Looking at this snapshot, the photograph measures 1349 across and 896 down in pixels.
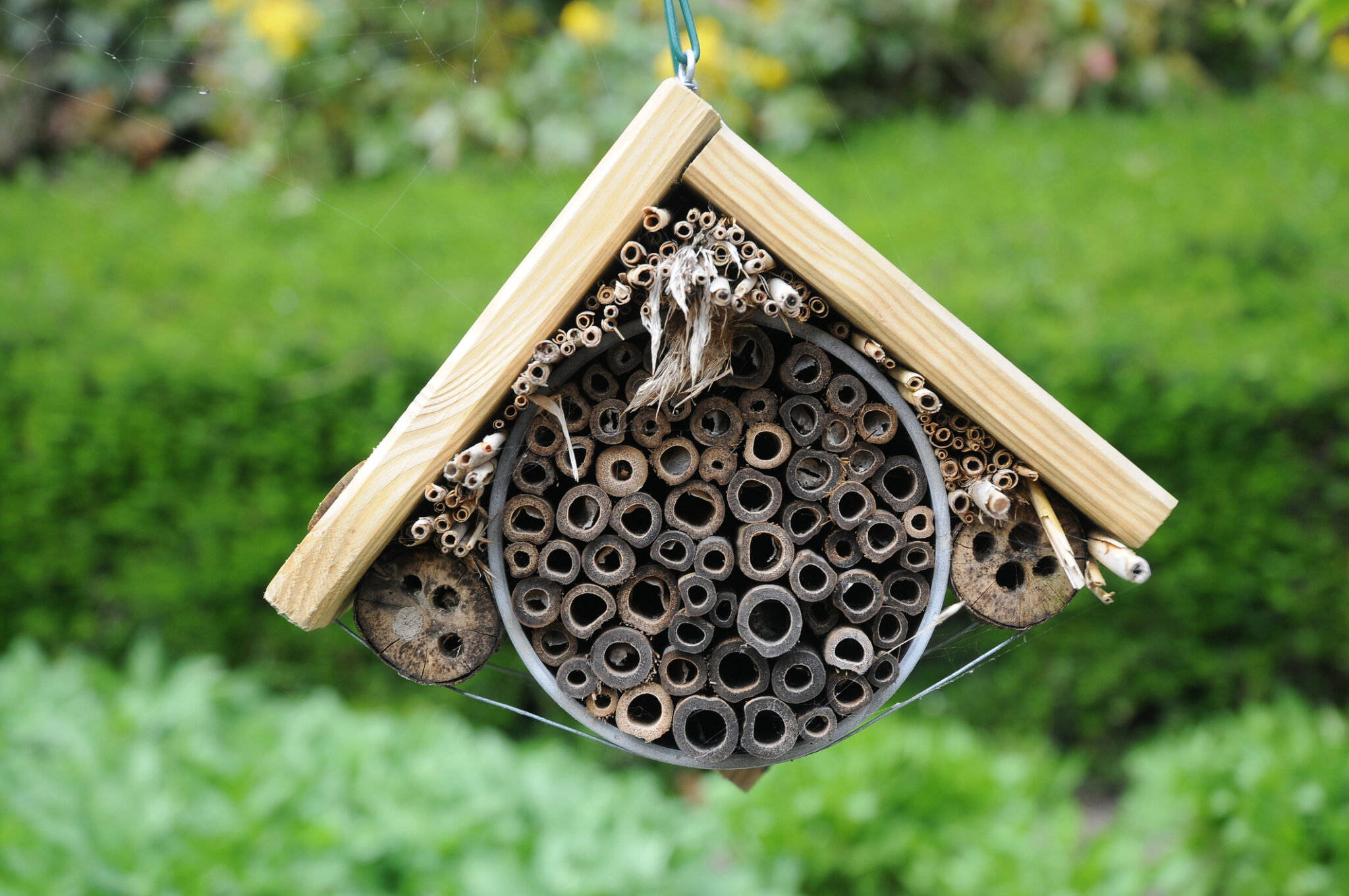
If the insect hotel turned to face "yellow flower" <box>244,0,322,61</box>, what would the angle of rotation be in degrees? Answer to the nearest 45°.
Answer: approximately 135° to its right

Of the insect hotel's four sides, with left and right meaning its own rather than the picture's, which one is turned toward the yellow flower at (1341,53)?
back

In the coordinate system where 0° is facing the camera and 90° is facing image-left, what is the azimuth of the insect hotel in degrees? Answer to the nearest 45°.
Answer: approximately 0°
